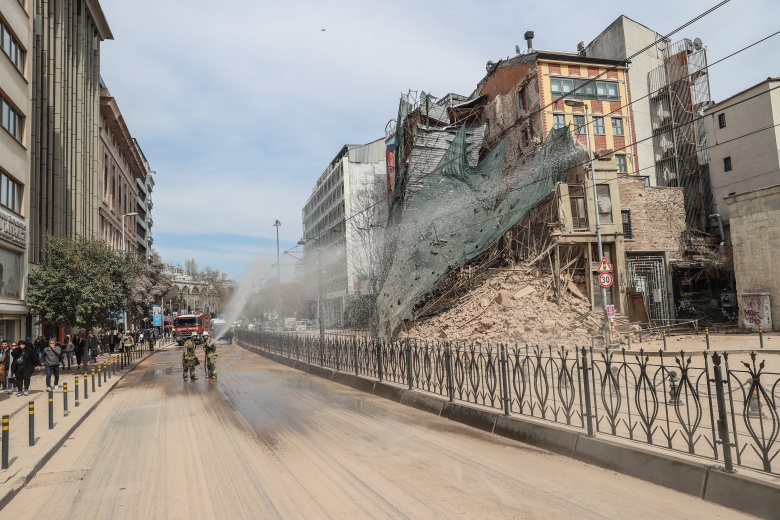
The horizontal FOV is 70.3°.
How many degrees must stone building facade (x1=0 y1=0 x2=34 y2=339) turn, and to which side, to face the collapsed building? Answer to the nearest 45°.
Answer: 0° — it already faces it

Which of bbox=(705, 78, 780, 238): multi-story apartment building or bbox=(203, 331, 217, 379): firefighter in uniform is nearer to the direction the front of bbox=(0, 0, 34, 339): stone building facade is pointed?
the multi-story apartment building

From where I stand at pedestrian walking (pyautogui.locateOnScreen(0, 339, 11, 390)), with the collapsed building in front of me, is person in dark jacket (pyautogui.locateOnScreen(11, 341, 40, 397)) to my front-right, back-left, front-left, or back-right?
front-right

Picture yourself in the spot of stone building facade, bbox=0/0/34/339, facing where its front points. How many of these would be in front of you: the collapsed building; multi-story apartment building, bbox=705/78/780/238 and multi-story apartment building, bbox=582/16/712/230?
3

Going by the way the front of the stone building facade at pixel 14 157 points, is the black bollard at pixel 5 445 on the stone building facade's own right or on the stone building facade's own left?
on the stone building facade's own right

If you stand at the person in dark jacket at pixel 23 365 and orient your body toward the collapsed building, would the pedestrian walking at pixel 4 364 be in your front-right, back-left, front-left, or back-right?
back-left

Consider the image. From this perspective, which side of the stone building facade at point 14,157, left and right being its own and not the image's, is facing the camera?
right

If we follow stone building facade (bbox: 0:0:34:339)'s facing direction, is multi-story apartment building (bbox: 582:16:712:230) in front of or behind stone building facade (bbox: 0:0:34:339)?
in front
